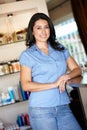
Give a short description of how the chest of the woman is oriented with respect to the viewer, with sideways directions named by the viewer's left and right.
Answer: facing the viewer and to the right of the viewer

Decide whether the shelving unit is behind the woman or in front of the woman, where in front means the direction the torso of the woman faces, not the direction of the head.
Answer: behind

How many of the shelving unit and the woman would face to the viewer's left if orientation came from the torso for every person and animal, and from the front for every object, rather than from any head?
0

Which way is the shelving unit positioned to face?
toward the camera

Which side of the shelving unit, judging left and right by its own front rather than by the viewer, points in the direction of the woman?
front
